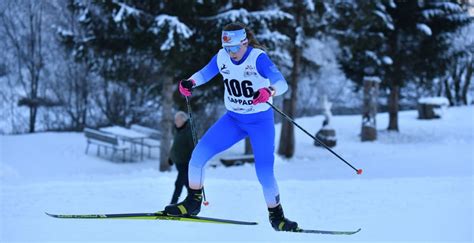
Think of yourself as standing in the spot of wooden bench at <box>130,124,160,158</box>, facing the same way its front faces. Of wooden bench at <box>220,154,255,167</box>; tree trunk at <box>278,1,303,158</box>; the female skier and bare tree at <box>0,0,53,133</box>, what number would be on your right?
1

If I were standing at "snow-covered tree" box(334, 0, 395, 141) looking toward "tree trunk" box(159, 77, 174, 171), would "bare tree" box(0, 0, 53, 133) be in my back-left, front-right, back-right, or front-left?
front-right

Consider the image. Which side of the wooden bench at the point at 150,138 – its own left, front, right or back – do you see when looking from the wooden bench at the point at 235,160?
left

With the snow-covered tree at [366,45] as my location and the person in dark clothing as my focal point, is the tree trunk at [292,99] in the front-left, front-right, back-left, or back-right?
front-right

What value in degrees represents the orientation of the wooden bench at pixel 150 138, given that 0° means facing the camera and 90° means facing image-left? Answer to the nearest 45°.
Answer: approximately 45°

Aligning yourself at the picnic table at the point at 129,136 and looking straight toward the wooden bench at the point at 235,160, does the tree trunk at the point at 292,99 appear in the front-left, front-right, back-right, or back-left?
front-left

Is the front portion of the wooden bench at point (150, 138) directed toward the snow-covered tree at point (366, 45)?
no

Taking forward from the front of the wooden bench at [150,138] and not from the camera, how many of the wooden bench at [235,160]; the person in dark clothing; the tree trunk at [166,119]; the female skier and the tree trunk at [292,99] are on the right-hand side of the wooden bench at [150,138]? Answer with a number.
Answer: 0

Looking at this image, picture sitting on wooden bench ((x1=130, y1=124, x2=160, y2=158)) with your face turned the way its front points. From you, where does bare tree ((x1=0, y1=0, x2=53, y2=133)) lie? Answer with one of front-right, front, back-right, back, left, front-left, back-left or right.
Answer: right

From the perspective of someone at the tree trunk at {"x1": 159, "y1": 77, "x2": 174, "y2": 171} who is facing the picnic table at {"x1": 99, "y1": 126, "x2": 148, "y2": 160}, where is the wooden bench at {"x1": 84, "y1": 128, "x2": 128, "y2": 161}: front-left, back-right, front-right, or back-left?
front-left
